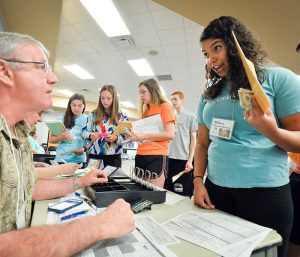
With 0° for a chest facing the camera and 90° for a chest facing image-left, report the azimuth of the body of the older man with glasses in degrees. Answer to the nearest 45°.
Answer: approximately 270°

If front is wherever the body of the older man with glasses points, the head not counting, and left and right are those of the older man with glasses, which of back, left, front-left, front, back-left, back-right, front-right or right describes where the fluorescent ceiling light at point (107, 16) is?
left

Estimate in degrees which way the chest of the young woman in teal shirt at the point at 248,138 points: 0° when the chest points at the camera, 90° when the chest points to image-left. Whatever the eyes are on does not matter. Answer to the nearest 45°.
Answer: approximately 45°

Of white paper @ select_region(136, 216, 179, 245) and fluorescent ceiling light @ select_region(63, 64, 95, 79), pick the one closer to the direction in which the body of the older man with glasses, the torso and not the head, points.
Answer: the white paper

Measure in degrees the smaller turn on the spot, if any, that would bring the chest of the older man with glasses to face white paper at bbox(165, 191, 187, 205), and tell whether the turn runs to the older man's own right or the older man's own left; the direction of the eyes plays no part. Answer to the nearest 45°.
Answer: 0° — they already face it

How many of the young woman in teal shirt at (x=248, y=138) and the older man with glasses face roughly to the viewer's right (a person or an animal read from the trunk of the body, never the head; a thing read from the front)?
1

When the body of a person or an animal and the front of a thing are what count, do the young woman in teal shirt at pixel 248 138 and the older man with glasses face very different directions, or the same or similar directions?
very different directions

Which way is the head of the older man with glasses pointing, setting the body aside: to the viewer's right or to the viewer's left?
to the viewer's right

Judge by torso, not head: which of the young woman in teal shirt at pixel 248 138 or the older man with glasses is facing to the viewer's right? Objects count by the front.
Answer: the older man with glasses

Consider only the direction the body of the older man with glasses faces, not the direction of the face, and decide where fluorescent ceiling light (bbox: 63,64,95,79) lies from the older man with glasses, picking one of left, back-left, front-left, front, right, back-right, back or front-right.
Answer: left

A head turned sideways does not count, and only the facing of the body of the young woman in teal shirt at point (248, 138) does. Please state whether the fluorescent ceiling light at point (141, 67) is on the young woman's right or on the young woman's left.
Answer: on the young woman's right

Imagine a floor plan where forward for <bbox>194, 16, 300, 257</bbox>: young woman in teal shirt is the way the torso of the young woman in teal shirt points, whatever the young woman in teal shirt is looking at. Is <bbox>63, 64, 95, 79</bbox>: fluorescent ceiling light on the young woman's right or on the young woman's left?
on the young woman's right

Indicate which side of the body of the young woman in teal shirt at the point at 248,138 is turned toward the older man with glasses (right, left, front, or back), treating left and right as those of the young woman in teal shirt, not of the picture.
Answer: front

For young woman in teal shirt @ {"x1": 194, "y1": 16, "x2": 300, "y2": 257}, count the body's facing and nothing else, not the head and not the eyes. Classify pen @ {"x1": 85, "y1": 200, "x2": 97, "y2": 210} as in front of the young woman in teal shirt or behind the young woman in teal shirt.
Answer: in front
